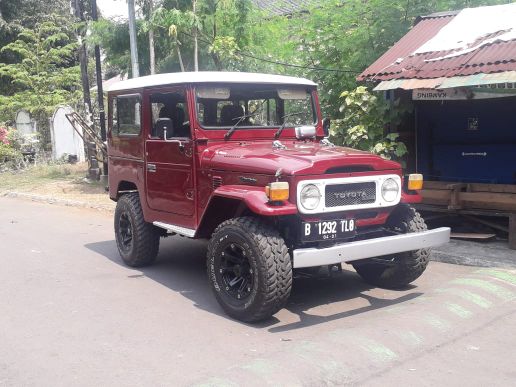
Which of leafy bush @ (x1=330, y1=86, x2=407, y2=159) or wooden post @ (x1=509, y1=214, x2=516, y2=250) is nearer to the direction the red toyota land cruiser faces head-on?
the wooden post

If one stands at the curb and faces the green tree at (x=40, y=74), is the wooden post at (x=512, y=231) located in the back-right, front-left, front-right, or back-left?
back-right

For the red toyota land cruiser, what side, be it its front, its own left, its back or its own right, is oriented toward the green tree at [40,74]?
back

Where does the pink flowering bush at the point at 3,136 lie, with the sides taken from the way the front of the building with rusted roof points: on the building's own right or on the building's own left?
on the building's own right

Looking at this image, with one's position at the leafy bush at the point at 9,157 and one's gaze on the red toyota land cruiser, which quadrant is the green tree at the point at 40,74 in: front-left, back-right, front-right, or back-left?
back-left

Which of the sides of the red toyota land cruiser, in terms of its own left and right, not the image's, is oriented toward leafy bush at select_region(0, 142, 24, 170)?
back

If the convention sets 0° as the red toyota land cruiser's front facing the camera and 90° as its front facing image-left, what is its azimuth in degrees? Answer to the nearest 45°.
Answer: approximately 315°

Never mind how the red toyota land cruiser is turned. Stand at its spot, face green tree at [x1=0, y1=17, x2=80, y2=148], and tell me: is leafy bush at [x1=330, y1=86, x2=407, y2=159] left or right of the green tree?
right
